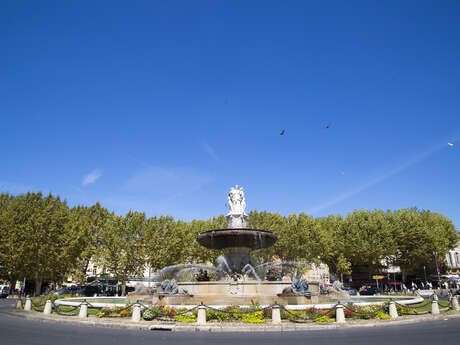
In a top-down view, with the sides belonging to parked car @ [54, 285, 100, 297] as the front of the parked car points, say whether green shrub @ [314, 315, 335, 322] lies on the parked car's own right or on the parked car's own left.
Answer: on the parked car's own left

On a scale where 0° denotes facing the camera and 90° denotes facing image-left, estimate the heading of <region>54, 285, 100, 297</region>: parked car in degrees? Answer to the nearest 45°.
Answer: approximately 90°

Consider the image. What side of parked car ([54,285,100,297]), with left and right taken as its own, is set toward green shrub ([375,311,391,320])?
left

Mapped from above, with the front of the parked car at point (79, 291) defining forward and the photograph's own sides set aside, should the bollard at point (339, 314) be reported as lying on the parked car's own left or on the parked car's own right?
on the parked car's own left

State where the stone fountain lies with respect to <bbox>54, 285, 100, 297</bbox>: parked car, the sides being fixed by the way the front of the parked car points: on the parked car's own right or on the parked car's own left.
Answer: on the parked car's own left

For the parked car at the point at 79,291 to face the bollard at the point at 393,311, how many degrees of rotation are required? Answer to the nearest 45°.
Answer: approximately 135° to its left

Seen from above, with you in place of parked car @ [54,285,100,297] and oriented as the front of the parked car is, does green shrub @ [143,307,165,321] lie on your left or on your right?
on your left

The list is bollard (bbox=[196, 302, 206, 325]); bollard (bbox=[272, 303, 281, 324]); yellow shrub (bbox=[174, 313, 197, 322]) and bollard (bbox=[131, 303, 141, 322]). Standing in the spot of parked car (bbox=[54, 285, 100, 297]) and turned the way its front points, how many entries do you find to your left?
4

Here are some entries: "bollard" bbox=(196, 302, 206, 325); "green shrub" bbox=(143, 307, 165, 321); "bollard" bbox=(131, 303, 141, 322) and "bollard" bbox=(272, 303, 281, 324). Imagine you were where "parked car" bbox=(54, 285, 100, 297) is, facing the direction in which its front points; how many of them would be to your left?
4

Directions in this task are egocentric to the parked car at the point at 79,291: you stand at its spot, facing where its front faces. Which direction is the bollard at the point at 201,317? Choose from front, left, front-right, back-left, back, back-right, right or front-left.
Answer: left
